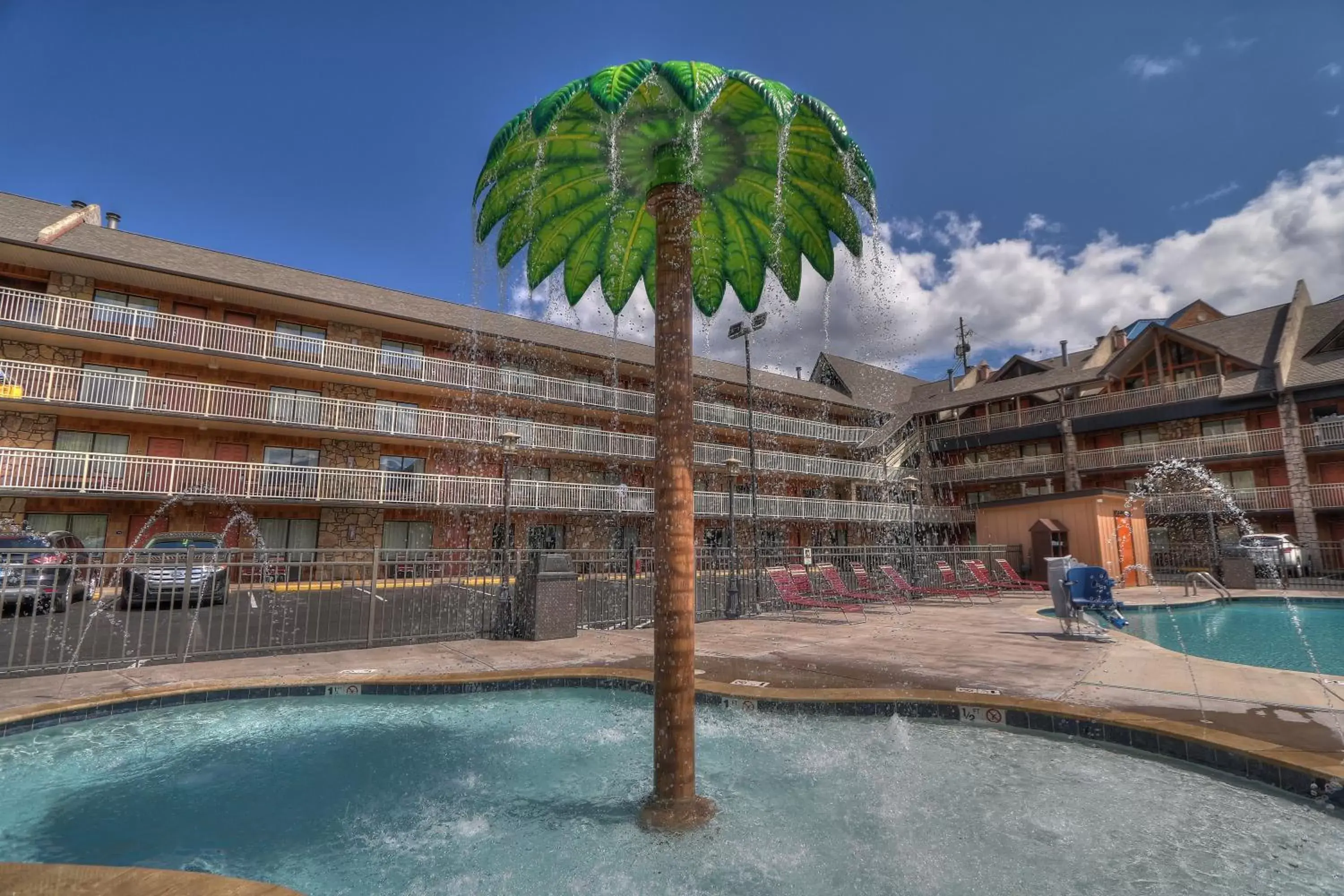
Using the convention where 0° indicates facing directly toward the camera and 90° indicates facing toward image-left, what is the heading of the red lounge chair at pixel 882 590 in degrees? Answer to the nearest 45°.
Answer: approximately 315°

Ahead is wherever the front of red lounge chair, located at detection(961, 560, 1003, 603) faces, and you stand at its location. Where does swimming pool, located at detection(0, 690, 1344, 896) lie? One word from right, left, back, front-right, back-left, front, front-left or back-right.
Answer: front-right

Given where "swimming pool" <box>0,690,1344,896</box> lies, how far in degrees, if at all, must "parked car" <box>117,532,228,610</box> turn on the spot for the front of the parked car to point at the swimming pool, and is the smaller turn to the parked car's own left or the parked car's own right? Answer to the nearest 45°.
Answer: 0° — it already faces it

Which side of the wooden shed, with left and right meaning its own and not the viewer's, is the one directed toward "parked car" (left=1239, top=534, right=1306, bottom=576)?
left

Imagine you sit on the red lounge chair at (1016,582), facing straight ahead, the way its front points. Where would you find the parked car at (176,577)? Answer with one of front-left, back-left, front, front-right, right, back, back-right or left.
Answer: right
